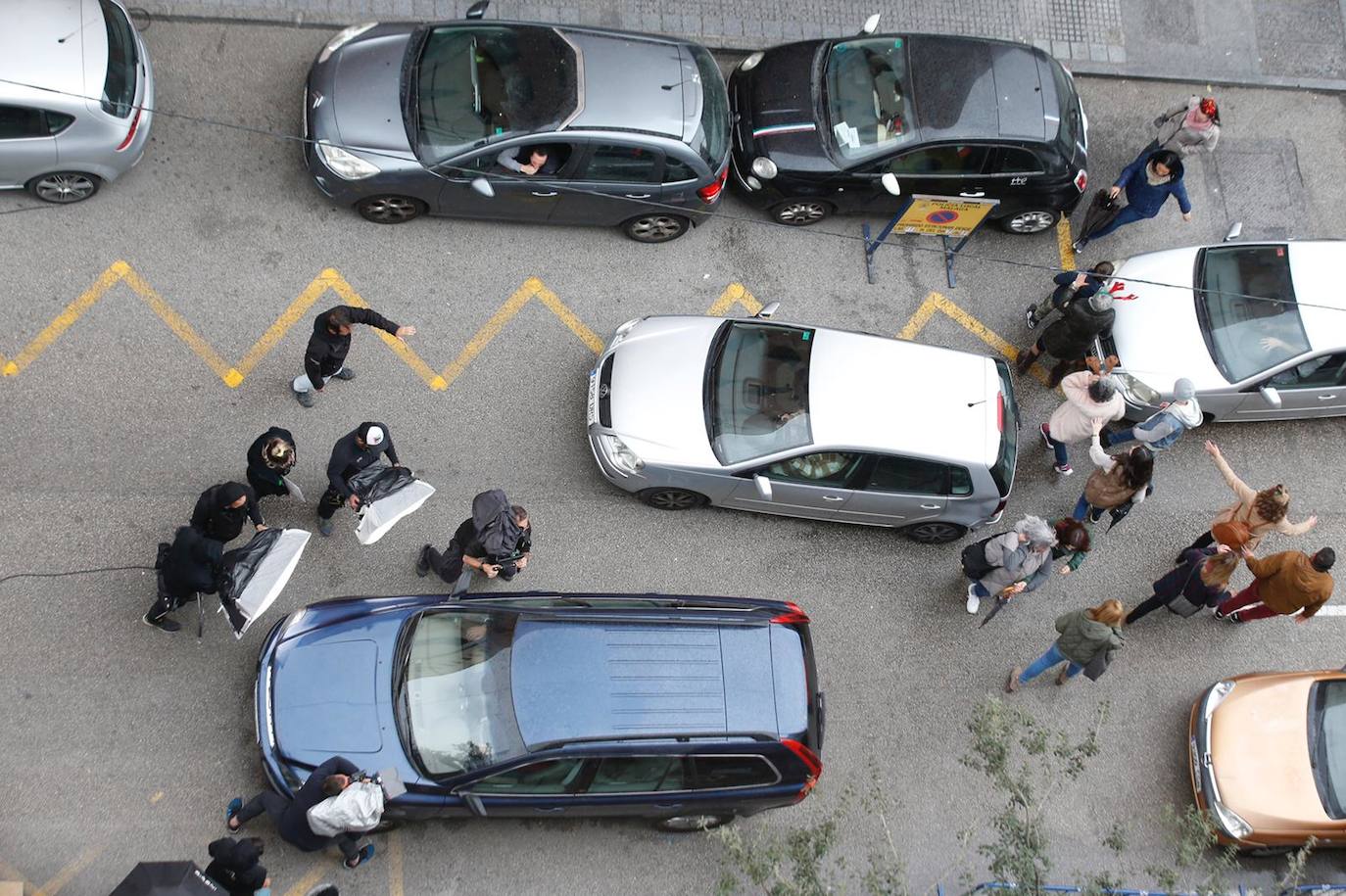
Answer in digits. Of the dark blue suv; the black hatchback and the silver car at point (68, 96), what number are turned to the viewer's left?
3

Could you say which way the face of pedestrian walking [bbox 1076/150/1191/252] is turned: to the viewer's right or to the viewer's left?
to the viewer's left

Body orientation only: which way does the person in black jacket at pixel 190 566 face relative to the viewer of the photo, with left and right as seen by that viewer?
facing to the right of the viewer

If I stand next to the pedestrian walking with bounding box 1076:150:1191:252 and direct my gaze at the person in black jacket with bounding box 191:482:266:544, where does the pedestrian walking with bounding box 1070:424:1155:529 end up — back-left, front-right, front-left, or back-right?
front-left

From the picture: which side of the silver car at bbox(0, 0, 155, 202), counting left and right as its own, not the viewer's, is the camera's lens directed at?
left

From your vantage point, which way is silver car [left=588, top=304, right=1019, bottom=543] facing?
to the viewer's left

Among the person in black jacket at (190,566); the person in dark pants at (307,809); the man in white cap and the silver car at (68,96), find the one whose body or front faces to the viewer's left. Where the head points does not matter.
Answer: the silver car

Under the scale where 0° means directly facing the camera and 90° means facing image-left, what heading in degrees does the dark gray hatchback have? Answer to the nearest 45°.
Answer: approximately 90°

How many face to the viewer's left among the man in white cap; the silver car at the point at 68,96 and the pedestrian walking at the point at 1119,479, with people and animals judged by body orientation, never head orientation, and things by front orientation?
1

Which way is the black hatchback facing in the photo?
to the viewer's left

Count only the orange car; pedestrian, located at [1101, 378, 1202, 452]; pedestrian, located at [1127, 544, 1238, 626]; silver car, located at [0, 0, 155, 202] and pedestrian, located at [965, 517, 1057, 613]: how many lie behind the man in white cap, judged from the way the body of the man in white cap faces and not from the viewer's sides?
1

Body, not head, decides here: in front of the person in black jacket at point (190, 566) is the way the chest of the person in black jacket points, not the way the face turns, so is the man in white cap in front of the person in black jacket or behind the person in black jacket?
in front
